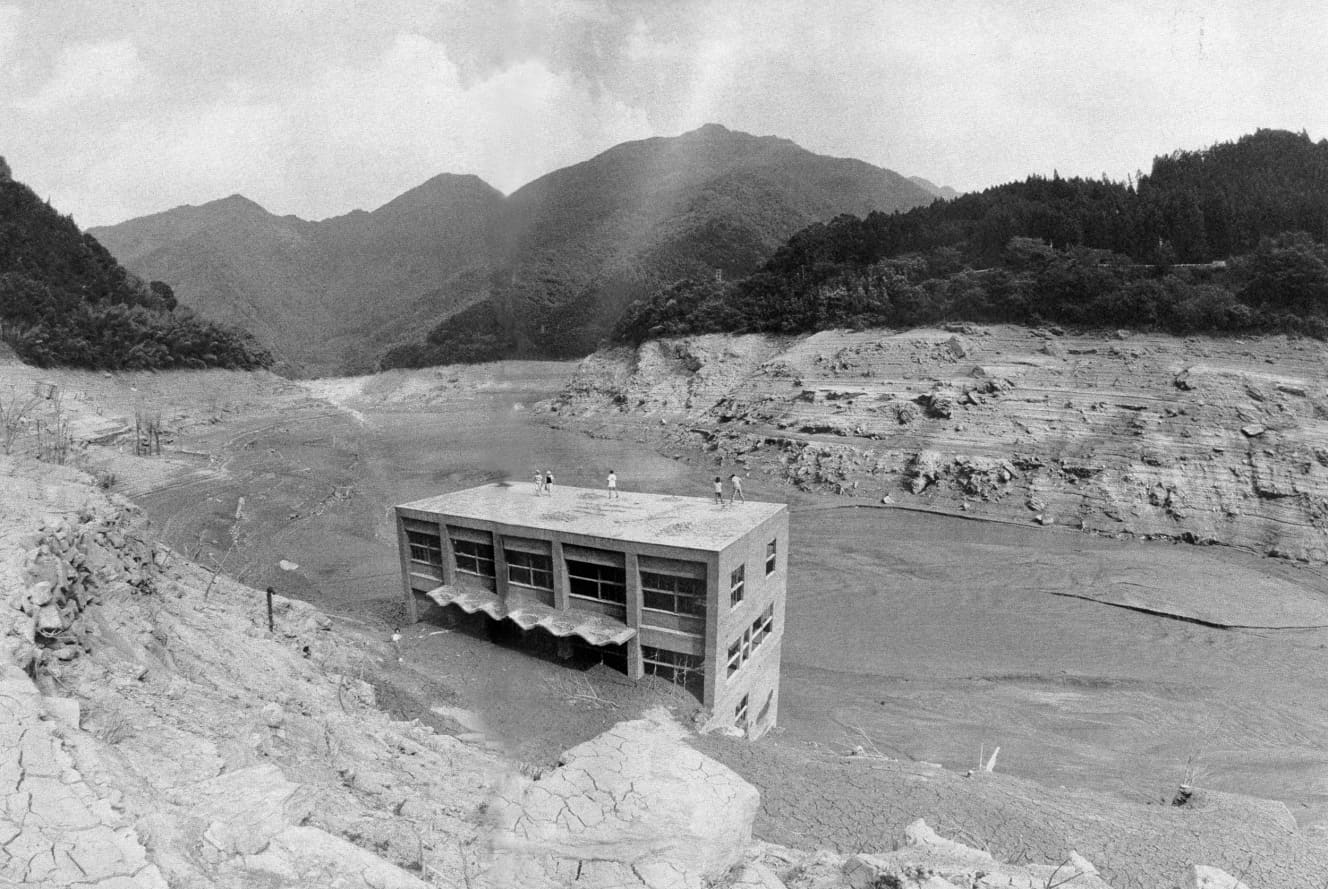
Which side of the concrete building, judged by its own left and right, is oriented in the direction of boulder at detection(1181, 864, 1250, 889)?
left

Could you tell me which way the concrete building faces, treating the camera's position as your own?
facing the viewer and to the left of the viewer
